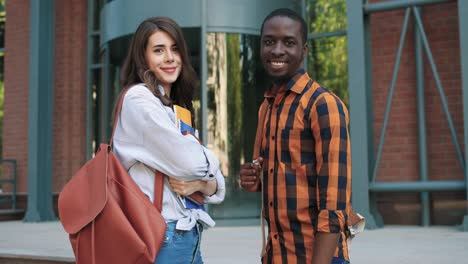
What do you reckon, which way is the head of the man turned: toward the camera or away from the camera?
toward the camera

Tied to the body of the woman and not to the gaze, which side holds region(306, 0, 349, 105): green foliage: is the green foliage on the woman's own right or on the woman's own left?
on the woman's own left

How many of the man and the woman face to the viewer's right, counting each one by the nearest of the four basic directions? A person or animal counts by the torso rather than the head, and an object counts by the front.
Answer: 1

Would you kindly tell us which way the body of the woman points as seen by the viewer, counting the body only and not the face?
to the viewer's right

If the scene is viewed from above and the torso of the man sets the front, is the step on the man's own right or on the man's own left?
on the man's own right

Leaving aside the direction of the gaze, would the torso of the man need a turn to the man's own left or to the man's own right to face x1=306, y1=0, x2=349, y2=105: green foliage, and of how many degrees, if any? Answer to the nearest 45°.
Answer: approximately 135° to the man's own right
